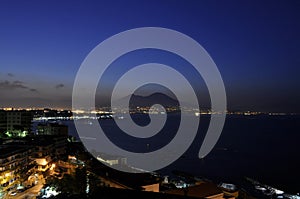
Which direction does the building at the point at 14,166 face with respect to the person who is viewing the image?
facing the viewer and to the right of the viewer
